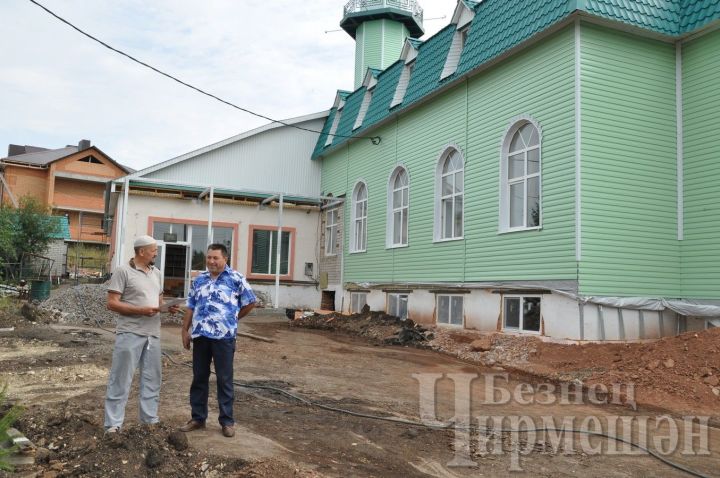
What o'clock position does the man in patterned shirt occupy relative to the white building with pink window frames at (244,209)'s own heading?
The man in patterned shirt is roughly at 12 o'clock from the white building with pink window frames.

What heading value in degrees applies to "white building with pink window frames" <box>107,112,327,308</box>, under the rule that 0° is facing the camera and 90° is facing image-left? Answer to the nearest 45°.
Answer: approximately 0°

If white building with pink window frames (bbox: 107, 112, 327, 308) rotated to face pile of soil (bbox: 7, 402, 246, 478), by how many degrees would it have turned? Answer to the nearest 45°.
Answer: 0° — it already faces it

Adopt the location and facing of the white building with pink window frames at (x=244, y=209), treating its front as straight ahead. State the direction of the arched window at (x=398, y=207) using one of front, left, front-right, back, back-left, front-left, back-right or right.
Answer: front-left

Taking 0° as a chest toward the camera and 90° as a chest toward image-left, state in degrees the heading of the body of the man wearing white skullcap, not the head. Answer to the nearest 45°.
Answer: approximately 315°

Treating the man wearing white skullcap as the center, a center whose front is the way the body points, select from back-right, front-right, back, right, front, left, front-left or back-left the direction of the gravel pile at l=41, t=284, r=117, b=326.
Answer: back-left
